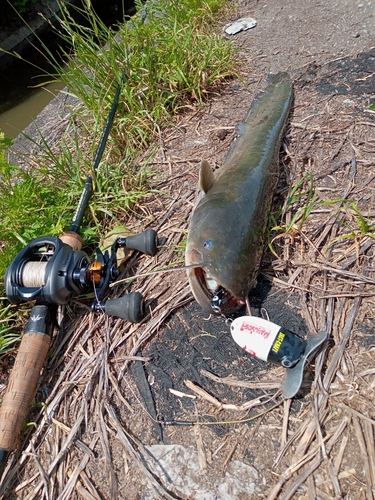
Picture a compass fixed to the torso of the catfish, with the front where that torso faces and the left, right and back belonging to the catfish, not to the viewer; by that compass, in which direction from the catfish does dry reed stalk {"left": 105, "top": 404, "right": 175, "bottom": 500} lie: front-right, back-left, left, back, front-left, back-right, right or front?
front-right

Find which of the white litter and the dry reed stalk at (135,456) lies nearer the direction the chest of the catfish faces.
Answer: the dry reed stalk

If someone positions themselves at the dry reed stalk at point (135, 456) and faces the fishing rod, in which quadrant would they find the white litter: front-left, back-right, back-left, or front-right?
front-right

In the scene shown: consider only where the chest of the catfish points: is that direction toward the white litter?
no

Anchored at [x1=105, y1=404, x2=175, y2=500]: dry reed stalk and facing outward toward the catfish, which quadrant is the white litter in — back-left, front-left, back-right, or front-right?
front-left

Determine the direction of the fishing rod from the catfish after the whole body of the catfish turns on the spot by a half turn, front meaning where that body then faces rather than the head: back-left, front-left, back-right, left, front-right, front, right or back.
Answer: left

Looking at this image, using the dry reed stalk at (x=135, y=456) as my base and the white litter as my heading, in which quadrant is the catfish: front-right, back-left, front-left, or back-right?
front-right

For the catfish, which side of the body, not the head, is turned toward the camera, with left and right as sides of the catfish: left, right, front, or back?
front
